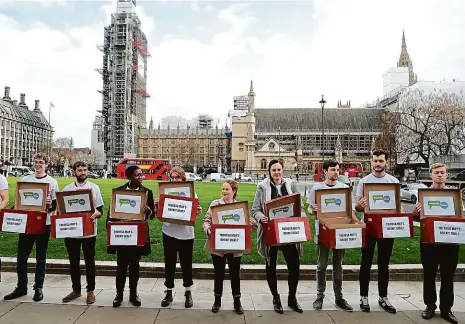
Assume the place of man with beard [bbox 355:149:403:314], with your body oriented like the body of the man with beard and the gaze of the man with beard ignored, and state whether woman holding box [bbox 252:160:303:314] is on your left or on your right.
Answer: on your right

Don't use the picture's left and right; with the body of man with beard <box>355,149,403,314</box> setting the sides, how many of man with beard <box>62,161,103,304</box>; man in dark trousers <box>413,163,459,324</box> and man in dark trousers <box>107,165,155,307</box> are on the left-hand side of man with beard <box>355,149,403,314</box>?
1

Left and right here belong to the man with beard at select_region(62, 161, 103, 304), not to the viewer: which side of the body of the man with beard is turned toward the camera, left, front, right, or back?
front

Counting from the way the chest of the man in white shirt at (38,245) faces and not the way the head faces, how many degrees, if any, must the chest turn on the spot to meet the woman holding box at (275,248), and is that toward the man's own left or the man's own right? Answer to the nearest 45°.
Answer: approximately 90° to the man's own left

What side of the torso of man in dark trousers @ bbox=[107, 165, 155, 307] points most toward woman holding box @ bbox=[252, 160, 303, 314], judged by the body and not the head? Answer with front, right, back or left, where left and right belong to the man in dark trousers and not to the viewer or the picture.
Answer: left

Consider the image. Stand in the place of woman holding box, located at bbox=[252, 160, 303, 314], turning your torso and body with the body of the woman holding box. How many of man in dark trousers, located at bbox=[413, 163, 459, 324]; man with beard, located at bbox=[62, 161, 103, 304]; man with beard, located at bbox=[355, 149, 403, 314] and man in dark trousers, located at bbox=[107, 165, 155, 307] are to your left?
2

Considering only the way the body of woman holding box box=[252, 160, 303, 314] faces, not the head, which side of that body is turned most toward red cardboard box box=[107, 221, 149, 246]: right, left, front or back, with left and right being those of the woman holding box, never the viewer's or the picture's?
right

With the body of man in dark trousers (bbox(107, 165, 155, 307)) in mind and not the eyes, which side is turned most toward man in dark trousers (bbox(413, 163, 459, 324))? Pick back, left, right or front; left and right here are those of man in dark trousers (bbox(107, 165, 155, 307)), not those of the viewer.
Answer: left

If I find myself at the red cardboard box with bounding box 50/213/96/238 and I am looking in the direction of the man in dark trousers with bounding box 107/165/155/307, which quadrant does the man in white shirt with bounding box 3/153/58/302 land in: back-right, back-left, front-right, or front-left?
back-left

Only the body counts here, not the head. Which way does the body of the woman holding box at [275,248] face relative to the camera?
toward the camera

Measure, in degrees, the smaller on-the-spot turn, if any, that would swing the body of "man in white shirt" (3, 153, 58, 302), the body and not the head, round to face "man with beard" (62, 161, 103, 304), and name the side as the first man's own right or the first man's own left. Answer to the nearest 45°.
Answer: approximately 90° to the first man's own left

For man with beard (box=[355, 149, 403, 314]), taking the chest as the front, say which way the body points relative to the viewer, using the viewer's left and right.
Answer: facing the viewer

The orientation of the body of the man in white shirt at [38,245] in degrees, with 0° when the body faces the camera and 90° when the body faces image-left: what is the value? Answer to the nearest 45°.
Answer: approximately 45°
